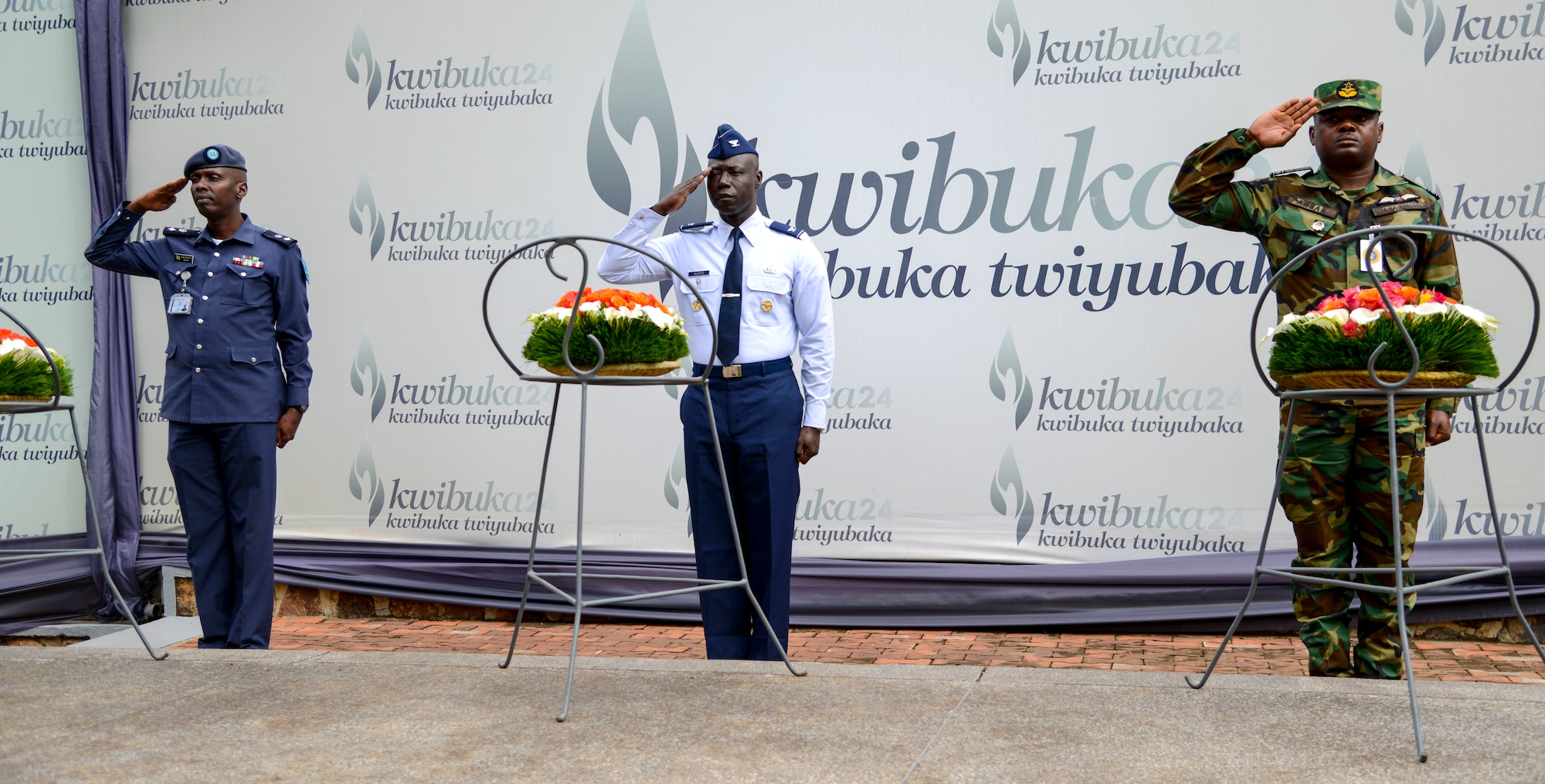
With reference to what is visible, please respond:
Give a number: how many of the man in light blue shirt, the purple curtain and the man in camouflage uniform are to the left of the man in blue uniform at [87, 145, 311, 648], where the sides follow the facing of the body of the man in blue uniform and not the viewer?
2

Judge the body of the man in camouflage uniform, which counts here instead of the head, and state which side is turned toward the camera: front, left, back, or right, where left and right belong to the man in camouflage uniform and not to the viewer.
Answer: front

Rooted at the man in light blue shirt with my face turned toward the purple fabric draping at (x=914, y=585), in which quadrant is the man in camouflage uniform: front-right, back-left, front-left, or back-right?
front-right

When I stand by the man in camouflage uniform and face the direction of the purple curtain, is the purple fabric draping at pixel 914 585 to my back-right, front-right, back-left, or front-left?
front-right

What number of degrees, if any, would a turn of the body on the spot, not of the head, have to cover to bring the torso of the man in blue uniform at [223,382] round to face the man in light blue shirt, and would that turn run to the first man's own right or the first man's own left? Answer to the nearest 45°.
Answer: approximately 90° to the first man's own left

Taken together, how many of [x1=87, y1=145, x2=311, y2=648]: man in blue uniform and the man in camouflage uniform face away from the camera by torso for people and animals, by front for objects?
0

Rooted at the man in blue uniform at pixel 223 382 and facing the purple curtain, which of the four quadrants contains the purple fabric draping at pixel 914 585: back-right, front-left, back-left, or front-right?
back-right

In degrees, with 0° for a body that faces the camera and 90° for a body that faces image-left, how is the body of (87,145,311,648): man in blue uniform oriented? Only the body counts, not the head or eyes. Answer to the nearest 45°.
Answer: approximately 45°

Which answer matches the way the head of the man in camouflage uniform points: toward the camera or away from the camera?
toward the camera

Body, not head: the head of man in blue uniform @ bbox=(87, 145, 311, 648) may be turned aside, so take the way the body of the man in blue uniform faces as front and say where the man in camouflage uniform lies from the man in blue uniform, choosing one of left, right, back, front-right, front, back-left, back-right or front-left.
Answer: left
